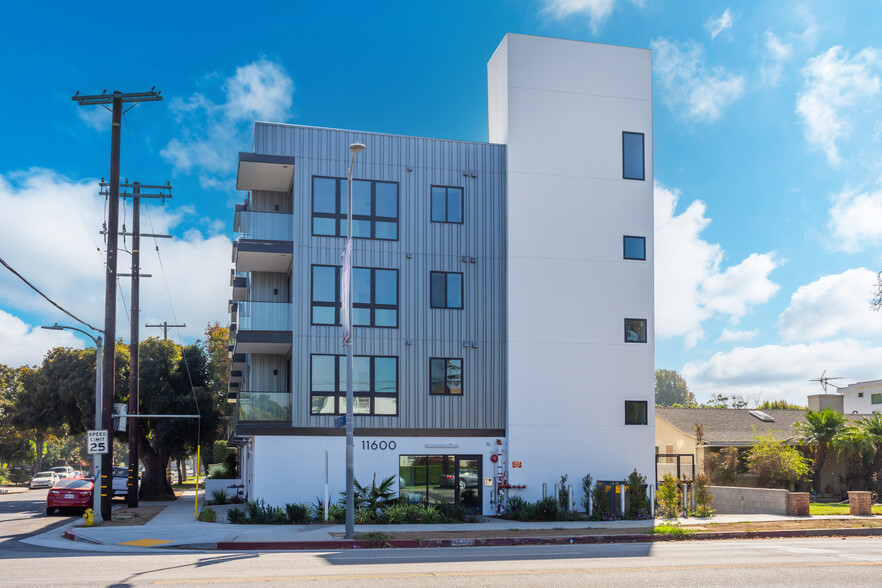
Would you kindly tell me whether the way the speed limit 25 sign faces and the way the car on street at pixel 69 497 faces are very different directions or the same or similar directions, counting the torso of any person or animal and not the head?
very different directions

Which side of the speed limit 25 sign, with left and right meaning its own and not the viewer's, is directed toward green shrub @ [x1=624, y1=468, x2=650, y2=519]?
left

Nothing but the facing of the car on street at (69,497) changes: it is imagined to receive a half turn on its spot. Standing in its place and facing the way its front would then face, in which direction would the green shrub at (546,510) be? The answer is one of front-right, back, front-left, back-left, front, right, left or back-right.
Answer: front-left

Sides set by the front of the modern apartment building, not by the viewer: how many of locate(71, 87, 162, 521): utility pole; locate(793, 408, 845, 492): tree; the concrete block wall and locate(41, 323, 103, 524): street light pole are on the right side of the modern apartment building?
2

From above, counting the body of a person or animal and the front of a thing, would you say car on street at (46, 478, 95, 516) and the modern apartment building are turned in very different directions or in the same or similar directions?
very different directions

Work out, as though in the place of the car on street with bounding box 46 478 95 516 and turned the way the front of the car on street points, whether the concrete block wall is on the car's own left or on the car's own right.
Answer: on the car's own right

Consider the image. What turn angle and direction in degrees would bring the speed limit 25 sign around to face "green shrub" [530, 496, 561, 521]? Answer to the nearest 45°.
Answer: approximately 90° to its left

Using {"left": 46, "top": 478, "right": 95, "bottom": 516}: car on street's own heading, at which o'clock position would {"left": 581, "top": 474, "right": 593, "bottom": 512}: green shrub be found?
The green shrub is roughly at 4 o'clock from the car on street.

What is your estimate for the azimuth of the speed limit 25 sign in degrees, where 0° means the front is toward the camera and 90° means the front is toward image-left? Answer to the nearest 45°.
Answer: approximately 0°

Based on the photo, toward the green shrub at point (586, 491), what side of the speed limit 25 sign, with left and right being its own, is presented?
left

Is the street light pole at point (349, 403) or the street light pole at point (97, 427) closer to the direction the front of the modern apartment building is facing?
the street light pole at point (349, 403)

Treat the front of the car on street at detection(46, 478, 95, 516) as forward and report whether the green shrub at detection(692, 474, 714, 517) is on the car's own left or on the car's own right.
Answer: on the car's own right

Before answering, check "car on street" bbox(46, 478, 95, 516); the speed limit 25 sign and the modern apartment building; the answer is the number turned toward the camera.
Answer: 2

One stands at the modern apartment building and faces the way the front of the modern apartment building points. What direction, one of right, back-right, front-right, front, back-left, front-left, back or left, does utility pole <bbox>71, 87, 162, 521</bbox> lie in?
right
